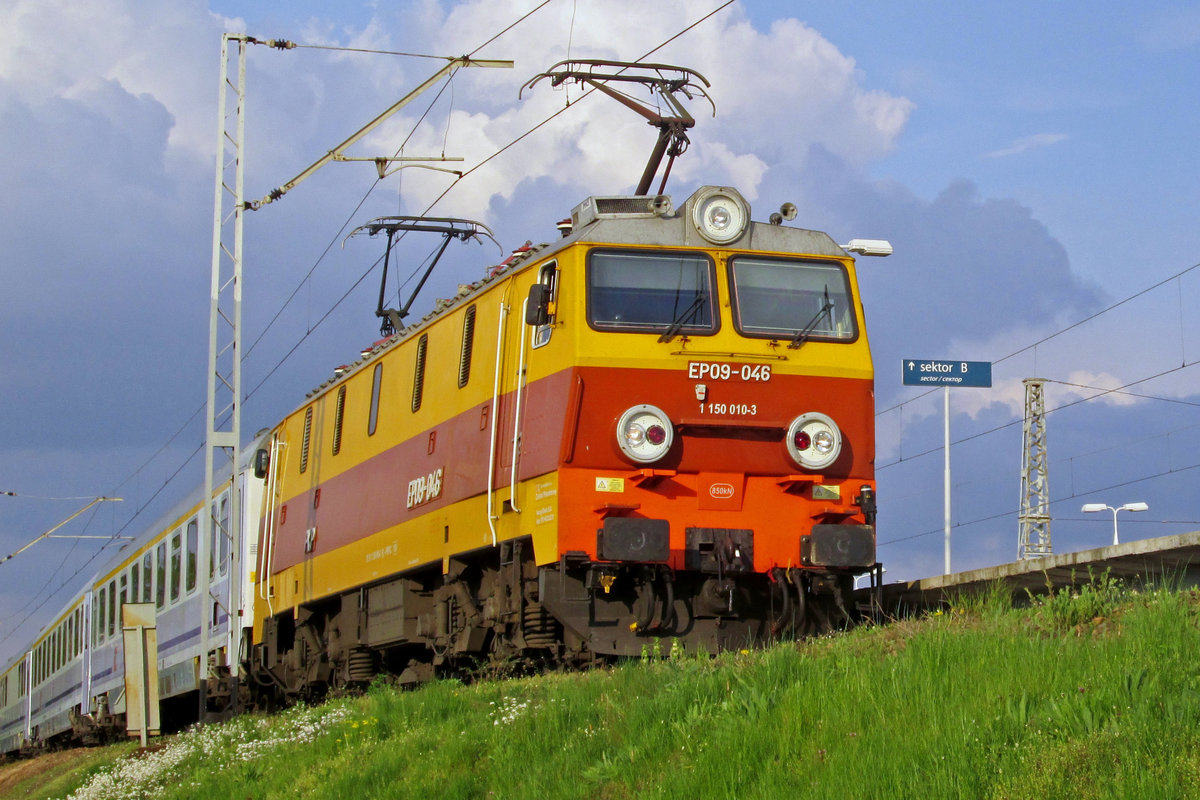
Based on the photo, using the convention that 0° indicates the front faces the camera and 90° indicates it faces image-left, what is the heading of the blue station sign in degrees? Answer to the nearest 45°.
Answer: approximately 0°

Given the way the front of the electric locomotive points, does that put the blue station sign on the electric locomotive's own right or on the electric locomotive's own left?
on the electric locomotive's own left

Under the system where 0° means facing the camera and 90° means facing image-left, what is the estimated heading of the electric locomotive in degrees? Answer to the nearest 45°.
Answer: approximately 315°
